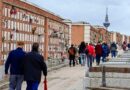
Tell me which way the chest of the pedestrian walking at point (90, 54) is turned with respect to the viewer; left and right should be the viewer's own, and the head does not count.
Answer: facing away from the viewer

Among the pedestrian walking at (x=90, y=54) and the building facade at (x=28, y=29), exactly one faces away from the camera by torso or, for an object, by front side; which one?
the pedestrian walking

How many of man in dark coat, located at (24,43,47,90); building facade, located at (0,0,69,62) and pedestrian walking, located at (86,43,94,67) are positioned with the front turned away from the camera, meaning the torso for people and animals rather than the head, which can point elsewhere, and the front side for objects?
2

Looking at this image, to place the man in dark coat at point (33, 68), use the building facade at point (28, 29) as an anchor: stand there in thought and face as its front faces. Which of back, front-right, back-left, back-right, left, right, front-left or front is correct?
front-right

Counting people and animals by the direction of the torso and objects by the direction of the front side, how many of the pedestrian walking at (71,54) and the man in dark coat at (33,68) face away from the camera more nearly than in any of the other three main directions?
2

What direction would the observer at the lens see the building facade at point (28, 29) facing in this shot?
facing the viewer and to the right of the viewer

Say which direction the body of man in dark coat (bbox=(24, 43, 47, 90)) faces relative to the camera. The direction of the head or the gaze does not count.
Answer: away from the camera

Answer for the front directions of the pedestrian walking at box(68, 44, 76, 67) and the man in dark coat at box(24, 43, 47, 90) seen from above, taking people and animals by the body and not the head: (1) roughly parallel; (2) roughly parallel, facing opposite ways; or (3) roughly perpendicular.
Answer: roughly parallel

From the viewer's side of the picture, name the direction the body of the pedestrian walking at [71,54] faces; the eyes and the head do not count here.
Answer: away from the camera

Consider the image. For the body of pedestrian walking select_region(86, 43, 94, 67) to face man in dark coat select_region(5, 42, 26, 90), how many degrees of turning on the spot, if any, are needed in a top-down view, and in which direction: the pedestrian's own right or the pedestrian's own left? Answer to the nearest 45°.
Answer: approximately 180°

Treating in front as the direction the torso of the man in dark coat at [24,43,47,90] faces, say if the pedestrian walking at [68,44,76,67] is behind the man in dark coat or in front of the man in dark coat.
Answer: in front

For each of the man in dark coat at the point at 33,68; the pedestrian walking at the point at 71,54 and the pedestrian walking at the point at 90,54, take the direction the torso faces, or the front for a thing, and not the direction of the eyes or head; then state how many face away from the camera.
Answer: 3
